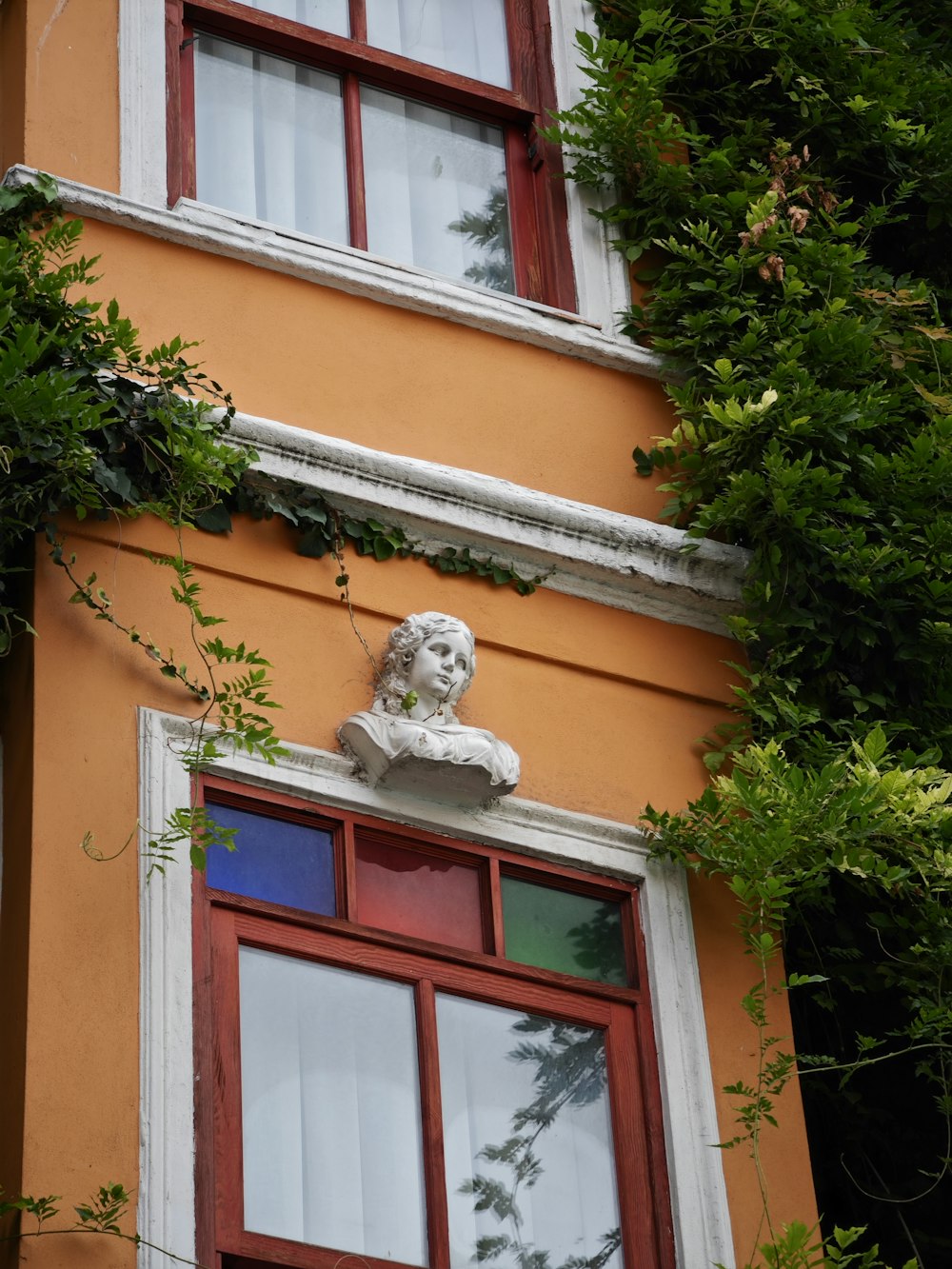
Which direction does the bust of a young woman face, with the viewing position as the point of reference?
facing the viewer and to the right of the viewer

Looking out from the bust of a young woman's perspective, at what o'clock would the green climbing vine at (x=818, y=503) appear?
The green climbing vine is roughly at 10 o'clock from the bust of a young woman.
